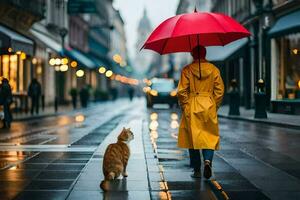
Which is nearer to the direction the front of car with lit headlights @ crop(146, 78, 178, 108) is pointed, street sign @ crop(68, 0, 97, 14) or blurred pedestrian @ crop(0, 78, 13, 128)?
the blurred pedestrian

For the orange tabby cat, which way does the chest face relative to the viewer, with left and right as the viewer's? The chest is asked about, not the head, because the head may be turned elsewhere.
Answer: facing away from the viewer and to the right of the viewer

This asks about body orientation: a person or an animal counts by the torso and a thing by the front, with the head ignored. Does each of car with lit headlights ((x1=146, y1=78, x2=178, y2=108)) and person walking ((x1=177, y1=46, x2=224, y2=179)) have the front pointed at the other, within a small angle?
yes

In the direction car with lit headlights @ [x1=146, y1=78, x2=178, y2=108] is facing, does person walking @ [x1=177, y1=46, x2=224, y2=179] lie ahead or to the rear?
ahead

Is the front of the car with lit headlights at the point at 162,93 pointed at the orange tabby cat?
yes

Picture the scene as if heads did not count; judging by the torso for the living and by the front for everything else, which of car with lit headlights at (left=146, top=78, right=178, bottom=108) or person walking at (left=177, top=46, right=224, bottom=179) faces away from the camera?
the person walking

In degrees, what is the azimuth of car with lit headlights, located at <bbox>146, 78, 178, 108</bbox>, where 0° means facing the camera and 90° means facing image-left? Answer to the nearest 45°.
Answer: approximately 0°

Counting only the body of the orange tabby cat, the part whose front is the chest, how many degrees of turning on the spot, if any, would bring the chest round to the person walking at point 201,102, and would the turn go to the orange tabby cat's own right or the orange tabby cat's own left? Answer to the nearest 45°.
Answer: approximately 45° to the orange tabby cat's own right

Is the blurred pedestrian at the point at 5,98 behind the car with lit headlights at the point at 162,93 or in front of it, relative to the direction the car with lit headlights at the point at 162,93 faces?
in front

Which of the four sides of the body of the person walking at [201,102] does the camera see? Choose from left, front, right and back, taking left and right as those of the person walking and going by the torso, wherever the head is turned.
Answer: back

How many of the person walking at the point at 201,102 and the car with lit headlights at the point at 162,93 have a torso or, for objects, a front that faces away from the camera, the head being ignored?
1

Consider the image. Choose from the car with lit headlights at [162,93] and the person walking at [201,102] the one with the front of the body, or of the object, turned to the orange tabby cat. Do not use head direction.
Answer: the car with lit headlights

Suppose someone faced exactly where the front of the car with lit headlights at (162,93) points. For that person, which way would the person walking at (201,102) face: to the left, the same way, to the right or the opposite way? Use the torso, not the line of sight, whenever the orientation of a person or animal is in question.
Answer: the opposite way

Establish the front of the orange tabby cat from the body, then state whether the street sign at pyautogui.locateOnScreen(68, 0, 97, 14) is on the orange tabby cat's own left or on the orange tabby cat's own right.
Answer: on the orange tabby cat's own left

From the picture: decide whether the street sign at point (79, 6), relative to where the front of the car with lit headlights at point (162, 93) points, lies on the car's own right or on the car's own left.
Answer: on the car's own right
